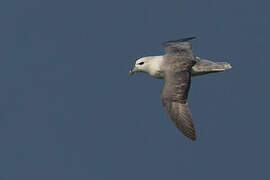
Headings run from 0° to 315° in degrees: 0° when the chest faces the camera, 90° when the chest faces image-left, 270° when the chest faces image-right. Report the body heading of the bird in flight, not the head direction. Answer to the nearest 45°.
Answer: approximately 90°
